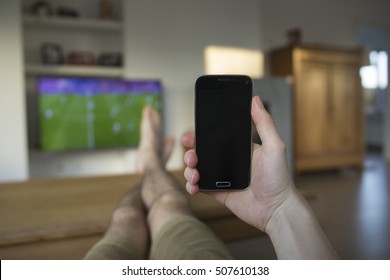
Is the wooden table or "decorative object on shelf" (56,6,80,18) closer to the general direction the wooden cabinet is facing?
the wooden table

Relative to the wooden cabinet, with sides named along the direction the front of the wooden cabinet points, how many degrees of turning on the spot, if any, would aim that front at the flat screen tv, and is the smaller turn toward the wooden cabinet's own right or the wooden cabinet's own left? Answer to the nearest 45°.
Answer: approximately 90° to the wooden cabinet's own right

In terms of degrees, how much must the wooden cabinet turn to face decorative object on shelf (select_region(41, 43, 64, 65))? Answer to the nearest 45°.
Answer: approximately 90° to its right

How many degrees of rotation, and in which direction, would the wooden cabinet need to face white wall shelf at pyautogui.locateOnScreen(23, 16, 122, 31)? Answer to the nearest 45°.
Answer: approximately 90° to its right

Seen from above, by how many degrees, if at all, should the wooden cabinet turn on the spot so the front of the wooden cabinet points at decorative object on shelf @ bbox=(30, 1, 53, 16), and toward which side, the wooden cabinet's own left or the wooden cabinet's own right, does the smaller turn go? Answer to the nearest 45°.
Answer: approximately 90° to the wooden cabinet's own right

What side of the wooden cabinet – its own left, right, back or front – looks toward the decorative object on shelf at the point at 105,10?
right

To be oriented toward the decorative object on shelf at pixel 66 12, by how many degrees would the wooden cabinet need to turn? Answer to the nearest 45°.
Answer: approximately 90° to its right

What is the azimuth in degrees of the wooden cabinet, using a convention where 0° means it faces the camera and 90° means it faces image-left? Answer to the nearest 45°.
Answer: approximately 315°
